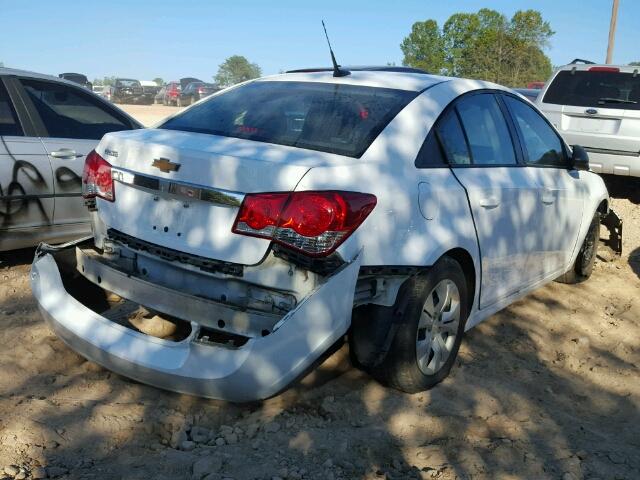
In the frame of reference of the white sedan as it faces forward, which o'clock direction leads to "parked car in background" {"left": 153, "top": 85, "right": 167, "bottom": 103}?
The parked car in background is roughly at 10 o'clock from the white sedan.

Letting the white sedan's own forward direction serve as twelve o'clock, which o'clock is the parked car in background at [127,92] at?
The parked car in background is roughly at 10 o'clock from the white sedan.

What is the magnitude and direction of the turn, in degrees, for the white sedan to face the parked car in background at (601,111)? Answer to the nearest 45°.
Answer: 0° — it already faces it

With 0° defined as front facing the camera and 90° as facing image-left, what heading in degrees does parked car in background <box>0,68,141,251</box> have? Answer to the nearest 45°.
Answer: approximately 270°

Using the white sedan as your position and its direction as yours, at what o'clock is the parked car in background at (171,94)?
The parked car in background is roughly at 10 o'clock from the white sedan.

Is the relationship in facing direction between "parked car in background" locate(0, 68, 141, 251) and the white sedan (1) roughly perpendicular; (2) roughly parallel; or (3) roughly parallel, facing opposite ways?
roughly parallel

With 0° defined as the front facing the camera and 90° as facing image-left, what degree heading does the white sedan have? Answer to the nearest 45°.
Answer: approximately 225°

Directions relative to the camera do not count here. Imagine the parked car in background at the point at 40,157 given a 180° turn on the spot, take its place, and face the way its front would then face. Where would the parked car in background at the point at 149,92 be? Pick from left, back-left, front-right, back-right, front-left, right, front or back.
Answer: right
